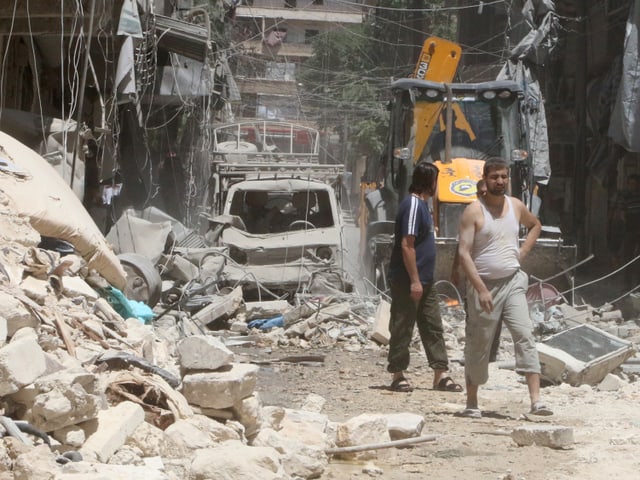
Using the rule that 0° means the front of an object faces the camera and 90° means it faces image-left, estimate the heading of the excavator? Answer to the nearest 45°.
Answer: approximately 0°

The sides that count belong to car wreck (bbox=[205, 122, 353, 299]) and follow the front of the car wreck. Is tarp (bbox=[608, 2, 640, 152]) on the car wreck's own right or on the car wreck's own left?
on the car wreck's own left

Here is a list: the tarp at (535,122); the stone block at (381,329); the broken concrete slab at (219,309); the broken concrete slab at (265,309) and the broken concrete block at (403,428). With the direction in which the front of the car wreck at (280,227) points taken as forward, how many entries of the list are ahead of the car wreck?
4

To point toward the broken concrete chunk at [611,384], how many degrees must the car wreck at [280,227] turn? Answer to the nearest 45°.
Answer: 0° — it already faces it

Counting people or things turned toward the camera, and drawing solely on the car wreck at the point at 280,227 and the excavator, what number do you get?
2

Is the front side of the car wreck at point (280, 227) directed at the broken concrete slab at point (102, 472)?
yes

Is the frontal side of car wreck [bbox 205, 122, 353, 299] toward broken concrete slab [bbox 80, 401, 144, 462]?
yes

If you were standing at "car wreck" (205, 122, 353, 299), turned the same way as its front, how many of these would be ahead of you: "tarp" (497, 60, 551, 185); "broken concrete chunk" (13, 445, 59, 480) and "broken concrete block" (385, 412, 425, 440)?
2

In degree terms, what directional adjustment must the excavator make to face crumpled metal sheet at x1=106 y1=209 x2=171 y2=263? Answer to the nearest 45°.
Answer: approximately 90° to its right
